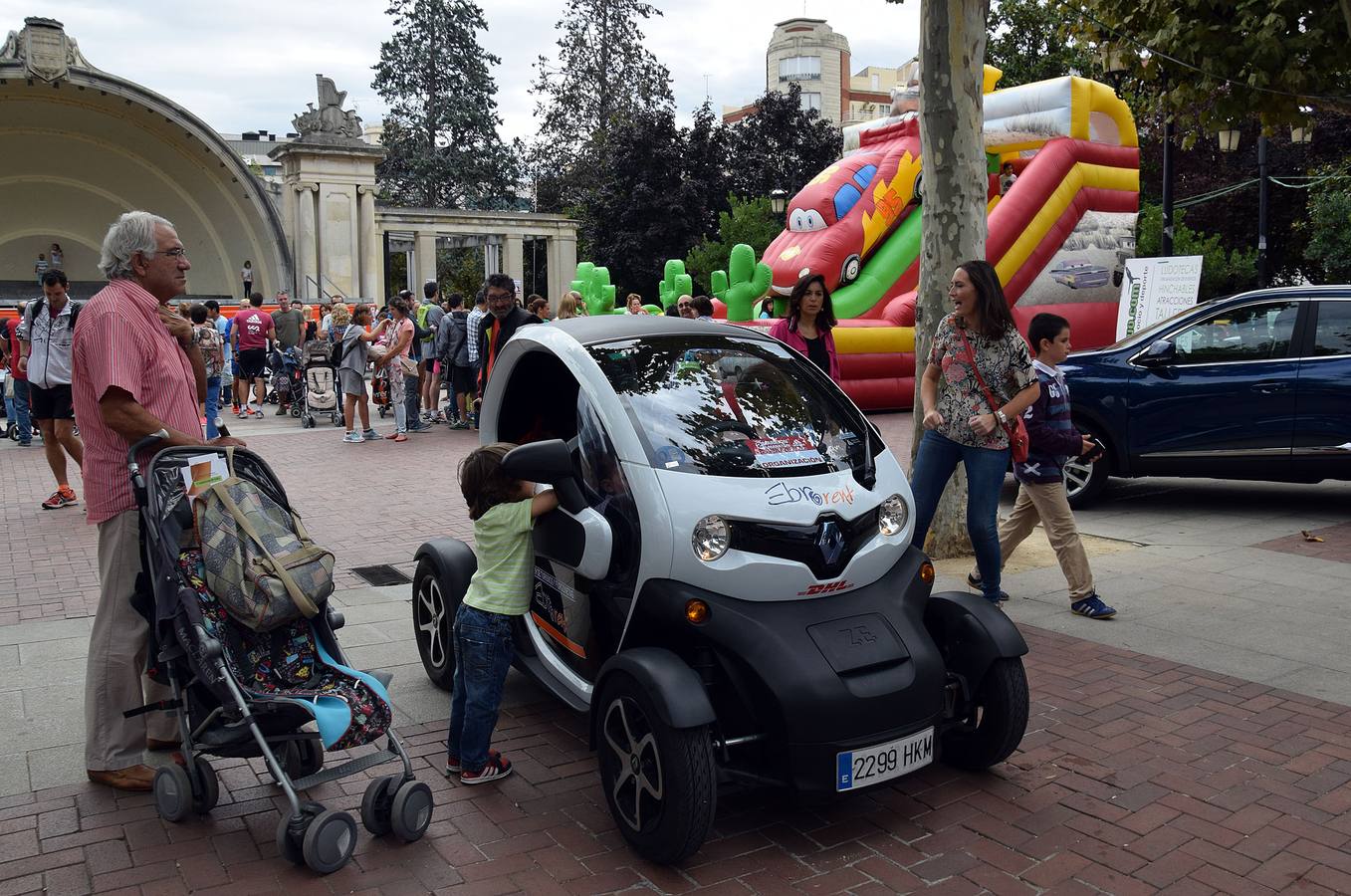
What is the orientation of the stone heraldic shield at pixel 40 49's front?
toward the camera

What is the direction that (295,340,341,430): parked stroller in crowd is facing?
toward the camera

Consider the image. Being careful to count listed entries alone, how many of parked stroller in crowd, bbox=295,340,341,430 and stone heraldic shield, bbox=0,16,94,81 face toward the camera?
2

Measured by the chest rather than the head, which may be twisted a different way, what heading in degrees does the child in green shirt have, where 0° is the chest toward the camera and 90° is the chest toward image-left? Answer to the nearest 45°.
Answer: approximately 225°

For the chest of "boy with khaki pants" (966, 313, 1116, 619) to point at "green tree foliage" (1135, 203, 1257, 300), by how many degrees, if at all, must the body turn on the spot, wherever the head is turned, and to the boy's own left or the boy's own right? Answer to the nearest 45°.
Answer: approximately 90° to the boy's own left

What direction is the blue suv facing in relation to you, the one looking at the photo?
facing to the left of the viewer

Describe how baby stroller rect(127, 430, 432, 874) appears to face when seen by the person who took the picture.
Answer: facing the viewer and to the right of the viewer

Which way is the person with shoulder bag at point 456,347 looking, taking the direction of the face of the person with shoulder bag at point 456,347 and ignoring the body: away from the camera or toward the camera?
away from the camera

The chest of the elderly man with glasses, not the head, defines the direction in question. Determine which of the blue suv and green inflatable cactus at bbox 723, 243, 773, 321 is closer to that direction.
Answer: the blue suv

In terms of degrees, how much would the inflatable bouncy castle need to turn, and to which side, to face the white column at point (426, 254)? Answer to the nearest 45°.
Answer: approximately 90° to its right

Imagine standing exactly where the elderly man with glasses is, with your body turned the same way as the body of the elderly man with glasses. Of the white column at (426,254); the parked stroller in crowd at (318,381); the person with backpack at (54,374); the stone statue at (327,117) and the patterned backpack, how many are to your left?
4

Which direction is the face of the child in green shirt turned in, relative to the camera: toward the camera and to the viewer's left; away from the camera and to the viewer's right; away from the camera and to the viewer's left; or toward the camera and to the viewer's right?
away from the camera and to the viewer's right

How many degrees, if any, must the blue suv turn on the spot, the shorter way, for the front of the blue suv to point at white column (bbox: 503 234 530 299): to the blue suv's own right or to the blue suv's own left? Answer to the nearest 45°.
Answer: approximately 45° to the blue suv's own right

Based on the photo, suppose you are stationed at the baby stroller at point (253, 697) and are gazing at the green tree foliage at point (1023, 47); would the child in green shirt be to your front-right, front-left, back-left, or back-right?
front-right

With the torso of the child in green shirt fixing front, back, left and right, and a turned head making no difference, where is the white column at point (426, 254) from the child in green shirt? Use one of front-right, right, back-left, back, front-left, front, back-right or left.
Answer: front-left

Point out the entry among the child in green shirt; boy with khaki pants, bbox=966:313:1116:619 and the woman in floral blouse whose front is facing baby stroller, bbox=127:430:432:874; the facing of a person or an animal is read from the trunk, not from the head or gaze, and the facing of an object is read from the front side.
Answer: the woman in floral blouse
